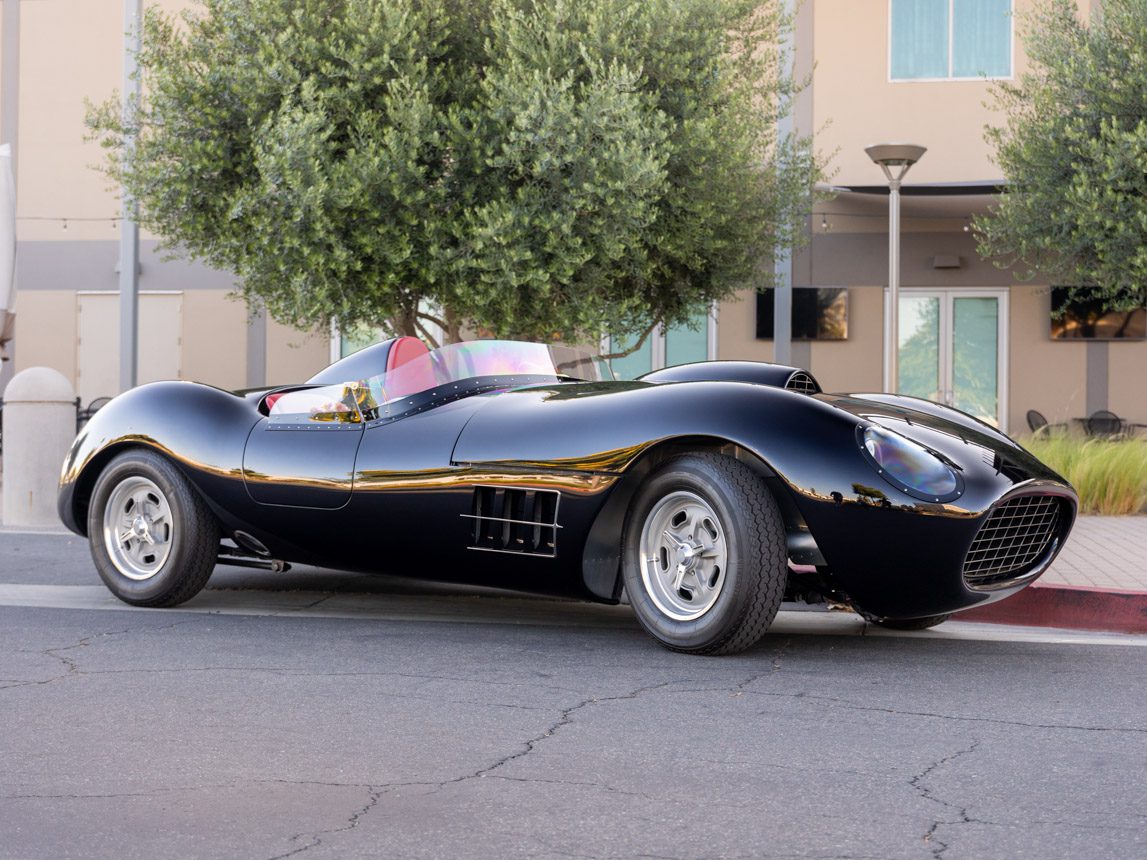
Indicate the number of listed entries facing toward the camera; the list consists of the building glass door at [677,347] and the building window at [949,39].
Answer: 2

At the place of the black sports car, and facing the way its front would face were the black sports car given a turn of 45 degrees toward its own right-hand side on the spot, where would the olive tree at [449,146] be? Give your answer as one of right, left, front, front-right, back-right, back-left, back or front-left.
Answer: back

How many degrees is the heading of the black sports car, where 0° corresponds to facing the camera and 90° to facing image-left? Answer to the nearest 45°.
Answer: approximately 315°

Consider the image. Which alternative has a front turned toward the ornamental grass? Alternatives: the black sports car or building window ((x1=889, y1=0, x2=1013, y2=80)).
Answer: the building window

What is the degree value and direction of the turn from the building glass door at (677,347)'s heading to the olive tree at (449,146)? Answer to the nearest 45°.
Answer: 0° — it already faces it

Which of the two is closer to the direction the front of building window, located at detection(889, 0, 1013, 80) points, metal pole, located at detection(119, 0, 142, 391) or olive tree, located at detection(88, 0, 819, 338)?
the olive tree

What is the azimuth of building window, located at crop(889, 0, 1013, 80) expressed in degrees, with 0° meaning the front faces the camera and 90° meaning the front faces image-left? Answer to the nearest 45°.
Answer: approximately 0°

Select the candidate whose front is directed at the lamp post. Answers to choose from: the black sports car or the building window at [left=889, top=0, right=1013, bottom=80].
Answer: the building window

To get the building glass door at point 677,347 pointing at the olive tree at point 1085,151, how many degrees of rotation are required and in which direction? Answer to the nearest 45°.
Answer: approximately 45° to its left
